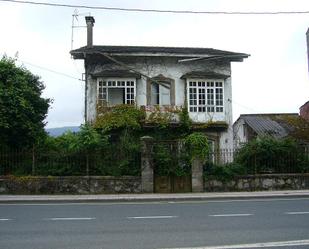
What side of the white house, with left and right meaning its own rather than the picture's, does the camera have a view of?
front

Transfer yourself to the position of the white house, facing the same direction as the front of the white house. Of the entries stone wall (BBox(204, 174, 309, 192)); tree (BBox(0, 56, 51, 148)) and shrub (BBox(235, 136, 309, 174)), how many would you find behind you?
0

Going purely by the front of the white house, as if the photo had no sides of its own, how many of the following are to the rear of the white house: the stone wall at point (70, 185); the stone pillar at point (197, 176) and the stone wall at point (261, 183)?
0

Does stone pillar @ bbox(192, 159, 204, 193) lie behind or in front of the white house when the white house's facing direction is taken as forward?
in front

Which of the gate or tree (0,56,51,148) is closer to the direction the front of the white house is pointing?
the gate

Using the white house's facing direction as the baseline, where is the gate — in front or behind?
in front

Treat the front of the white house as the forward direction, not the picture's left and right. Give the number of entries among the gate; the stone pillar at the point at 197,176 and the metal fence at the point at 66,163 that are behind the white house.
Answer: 0

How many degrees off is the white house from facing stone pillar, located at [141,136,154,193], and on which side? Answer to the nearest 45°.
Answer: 0° — it already faces it

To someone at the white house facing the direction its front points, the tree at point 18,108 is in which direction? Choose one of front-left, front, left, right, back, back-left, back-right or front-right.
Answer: front-right

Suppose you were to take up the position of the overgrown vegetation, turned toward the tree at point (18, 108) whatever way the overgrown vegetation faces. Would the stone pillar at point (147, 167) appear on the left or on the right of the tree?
left

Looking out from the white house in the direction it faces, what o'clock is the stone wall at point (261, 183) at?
The stone wall is roughly at 11 o'clock from the white house.

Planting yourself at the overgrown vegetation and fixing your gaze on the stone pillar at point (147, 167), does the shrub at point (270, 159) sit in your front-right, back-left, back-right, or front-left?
front-left

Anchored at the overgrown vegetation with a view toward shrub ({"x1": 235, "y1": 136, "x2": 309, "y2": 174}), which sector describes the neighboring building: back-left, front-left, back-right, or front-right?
front-left

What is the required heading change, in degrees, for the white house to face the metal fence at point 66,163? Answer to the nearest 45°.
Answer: approximately 45° to its right

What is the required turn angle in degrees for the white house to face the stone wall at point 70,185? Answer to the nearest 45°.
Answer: approximately 45° to its right
